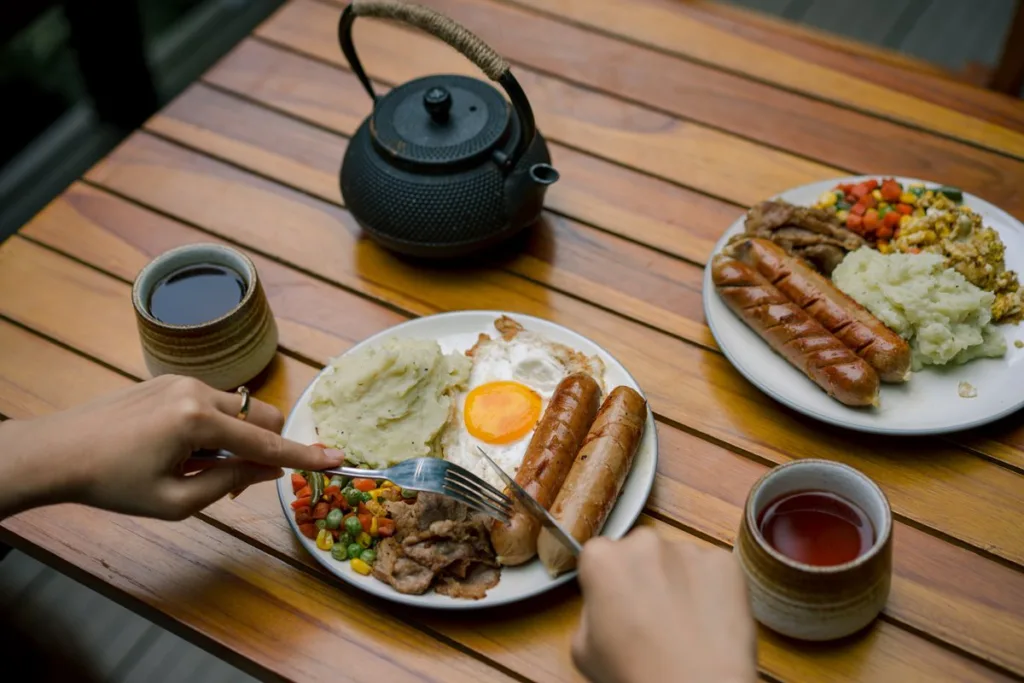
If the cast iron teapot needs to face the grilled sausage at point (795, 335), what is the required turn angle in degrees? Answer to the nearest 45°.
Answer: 0° — it already faces it

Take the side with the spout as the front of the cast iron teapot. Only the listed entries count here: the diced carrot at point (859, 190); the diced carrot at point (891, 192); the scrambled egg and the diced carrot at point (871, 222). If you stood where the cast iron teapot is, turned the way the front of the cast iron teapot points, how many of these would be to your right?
0

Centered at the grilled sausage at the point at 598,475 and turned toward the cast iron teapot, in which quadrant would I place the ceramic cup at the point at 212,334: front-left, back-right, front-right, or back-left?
front-left

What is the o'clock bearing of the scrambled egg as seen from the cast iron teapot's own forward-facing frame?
The scrambled egg is roughly at 11 o'clock from the cast iron teapot.

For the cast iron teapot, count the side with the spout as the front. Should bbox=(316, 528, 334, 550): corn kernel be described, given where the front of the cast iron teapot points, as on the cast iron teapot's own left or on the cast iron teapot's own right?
on the cast iron teapot's own right

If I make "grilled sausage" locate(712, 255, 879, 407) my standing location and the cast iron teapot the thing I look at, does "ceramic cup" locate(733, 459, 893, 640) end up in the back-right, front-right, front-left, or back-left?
back-left

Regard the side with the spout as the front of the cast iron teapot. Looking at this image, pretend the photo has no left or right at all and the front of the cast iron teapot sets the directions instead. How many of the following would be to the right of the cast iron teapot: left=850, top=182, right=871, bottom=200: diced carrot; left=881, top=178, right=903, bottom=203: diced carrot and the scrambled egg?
0

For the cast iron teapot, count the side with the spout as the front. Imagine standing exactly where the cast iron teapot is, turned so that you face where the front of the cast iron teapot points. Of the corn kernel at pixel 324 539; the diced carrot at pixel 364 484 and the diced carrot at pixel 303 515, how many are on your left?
0

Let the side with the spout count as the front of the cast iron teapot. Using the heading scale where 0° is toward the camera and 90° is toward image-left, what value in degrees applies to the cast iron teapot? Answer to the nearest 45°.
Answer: approximately 315°

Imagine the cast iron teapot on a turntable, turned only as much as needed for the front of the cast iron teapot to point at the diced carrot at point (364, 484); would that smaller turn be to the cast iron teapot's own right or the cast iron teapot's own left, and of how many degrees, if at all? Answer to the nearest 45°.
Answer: approximately 45° to the cast iron teapot's own right

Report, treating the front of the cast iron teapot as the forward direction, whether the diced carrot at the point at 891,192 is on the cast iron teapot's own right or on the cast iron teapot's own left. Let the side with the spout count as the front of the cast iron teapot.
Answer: on the cast iron teapot's own left

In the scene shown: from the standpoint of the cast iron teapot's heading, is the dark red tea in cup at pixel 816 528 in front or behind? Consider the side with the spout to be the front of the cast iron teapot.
in front

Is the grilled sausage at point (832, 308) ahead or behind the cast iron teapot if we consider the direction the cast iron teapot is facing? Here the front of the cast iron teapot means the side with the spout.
ahead

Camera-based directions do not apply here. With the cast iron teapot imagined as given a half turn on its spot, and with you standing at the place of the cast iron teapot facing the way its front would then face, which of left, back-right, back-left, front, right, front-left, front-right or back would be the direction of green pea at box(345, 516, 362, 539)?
back-left
